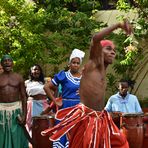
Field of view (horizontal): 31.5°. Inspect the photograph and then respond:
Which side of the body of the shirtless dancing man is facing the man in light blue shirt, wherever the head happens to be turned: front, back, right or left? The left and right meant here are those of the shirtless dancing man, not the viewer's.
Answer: left

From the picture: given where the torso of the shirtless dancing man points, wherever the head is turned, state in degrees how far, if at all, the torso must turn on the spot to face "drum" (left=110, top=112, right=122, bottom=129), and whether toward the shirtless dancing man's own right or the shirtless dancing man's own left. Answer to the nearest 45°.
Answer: approximately 90° to the shirtless dancing man's own left

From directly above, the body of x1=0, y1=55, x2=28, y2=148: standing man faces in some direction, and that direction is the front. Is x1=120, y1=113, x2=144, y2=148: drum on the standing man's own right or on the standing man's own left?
on the standing man's own left

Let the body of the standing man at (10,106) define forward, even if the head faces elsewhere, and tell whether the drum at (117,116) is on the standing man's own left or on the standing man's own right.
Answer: on the standing man's own left
